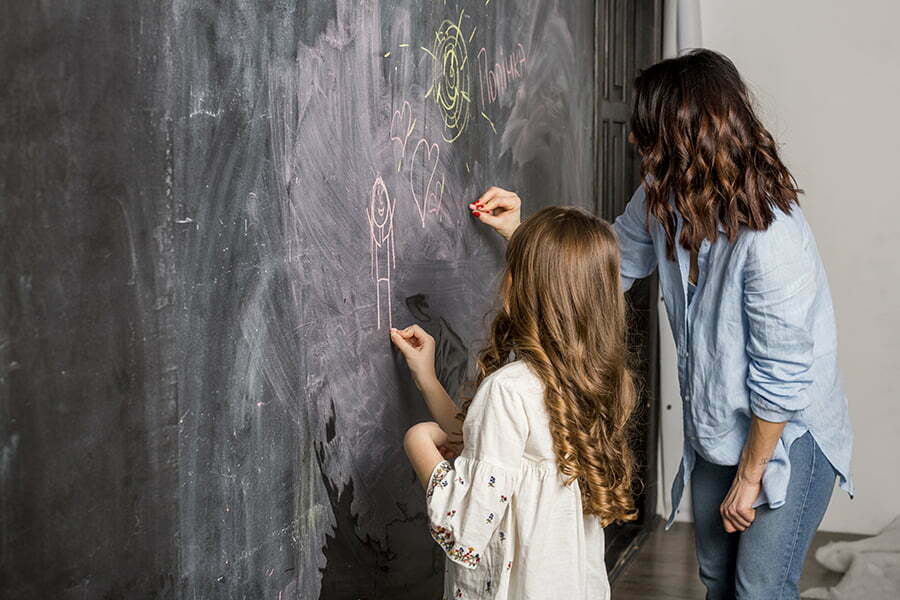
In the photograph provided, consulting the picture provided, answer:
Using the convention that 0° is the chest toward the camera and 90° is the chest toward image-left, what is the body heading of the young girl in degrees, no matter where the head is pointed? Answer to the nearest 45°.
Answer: approximately 135°

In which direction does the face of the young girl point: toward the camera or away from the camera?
away from the camera
